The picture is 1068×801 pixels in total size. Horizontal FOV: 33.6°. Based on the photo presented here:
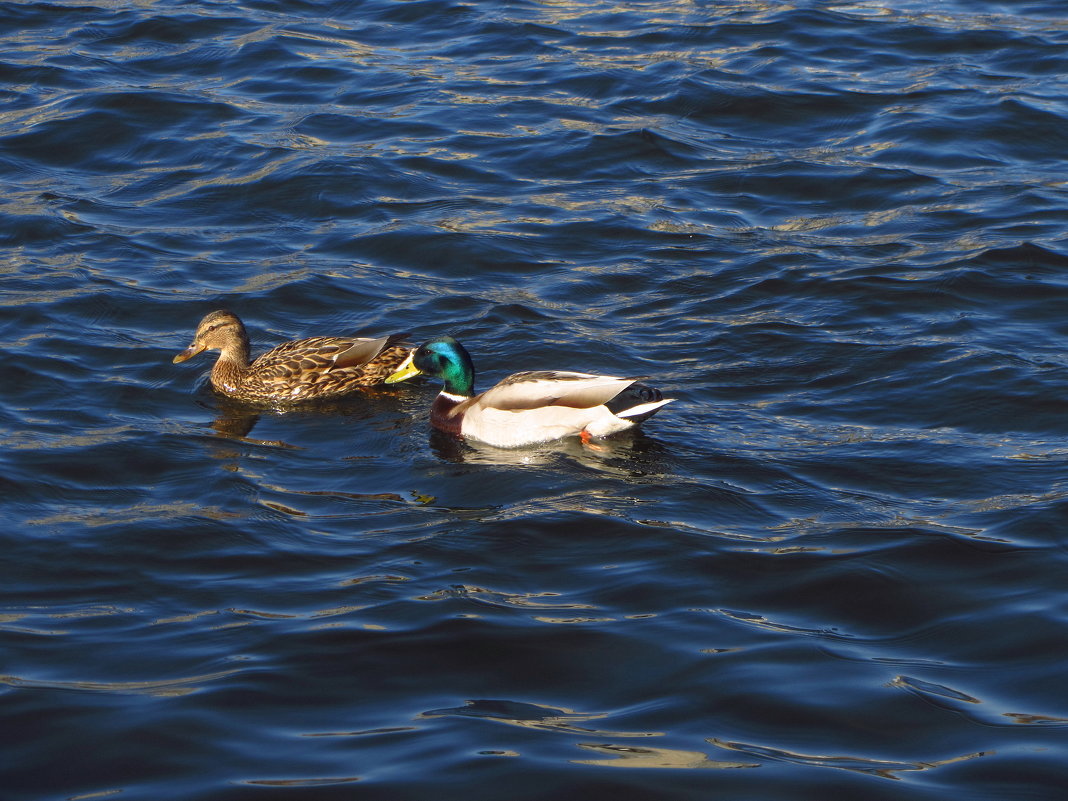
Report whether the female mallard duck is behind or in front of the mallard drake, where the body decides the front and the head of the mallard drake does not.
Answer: in front

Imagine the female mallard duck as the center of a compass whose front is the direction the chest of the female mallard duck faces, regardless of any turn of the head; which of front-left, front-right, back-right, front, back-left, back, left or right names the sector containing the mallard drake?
back-left

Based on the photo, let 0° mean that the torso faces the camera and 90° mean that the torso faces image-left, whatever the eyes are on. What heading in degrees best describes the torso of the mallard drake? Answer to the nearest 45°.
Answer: approximately 90°

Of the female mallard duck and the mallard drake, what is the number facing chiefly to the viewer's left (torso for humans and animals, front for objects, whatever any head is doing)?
2

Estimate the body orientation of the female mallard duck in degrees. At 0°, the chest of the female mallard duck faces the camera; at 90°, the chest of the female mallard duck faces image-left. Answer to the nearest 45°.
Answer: approximately 90°
